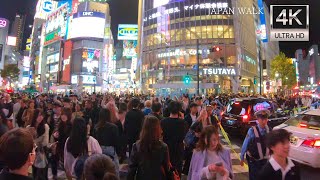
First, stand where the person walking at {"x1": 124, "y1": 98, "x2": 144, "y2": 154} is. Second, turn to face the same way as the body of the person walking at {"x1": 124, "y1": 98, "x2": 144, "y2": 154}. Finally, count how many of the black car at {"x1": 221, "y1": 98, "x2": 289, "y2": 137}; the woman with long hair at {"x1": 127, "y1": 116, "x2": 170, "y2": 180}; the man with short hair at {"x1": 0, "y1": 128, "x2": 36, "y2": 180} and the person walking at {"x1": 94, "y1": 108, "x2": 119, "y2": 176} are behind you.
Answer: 3

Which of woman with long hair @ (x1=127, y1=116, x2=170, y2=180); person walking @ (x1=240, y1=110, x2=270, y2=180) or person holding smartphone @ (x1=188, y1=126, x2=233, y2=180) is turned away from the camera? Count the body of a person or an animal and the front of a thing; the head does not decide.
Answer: the woman with long hair

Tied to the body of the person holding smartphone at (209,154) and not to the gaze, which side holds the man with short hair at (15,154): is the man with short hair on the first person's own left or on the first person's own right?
on the first person's own right

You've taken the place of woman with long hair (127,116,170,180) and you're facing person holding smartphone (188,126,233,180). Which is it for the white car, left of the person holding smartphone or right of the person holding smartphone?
left

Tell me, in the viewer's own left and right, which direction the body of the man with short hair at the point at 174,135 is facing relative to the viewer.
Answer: facing away from the viewer

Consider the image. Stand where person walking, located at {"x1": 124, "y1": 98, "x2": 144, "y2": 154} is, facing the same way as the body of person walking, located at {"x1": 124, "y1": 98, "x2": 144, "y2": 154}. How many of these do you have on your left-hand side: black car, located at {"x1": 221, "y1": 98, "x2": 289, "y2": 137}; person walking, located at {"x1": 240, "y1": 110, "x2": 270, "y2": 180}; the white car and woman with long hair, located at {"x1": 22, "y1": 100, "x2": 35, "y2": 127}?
1

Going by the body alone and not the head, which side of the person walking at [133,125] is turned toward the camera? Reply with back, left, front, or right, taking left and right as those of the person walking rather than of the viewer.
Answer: back

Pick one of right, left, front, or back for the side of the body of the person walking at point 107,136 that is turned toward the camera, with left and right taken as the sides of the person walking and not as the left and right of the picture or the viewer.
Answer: back

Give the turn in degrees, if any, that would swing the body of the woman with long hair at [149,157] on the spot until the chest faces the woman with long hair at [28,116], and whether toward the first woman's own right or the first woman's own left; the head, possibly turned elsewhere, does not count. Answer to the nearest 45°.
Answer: approximately 45° to the first woman's own left

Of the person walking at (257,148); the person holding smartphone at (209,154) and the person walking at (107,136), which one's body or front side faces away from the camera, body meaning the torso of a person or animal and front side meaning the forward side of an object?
the person walking at (107,136)

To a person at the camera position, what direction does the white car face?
facing away from the viewer and to the right of the viewer

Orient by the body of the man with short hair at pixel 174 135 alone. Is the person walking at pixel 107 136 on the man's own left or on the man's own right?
on the man's own left

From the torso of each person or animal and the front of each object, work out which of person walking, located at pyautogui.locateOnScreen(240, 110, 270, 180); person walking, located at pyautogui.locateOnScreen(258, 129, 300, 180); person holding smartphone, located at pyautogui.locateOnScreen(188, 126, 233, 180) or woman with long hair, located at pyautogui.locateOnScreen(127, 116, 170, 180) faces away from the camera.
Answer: the woman with long hair

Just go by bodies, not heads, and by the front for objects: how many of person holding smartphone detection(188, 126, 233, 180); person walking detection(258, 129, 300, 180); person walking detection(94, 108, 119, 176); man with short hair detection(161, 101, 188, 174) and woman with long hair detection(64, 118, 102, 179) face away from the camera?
3

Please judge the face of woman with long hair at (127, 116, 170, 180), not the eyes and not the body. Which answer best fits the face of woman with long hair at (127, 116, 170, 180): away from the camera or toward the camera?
away from the camera
